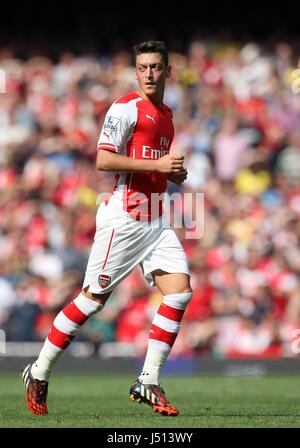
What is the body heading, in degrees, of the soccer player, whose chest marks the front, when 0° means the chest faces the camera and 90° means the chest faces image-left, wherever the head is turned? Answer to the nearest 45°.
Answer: approximately 315°
